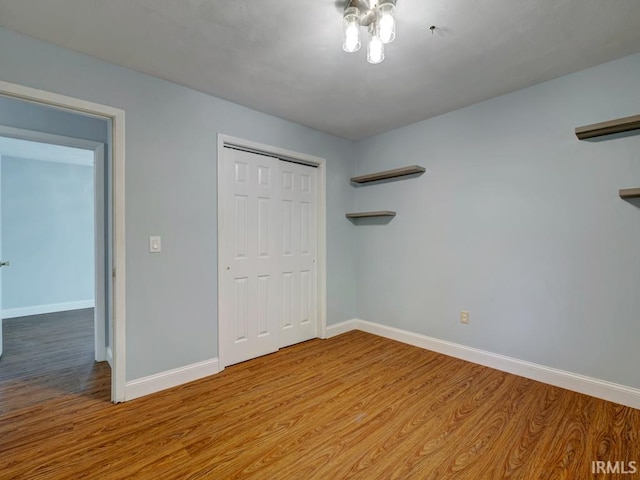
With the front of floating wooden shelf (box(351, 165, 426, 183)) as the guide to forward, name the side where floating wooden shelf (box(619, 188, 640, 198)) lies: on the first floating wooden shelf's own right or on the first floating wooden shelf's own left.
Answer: on the first floating wooden shelf's own left

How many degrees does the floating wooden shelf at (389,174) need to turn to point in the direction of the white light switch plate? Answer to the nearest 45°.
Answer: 0° — it already faces it

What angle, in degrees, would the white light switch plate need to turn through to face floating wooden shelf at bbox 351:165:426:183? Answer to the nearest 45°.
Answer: approximately 90° to its left

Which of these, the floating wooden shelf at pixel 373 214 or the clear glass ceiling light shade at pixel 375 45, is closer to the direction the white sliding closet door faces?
the clear glass ceiling light shade

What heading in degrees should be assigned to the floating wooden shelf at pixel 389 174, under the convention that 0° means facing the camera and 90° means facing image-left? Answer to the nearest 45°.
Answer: approximately 45°

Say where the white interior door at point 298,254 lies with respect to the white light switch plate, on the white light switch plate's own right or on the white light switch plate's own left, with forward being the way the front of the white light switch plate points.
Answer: on the white light switch plate's own left

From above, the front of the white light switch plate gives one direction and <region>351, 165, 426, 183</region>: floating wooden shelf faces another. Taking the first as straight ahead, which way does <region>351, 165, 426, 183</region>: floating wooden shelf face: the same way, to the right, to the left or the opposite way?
to the right

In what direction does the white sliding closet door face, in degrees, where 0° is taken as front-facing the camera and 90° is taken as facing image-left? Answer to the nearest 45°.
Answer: approximately 315°

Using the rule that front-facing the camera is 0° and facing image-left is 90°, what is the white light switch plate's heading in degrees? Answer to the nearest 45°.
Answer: approximately 0°

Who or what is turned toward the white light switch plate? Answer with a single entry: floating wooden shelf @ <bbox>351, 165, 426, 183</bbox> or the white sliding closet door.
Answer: the floating wooden shelf

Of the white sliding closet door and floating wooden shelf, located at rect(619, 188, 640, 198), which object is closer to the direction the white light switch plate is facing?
the floating wooden shelf

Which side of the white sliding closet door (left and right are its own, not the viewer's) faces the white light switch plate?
right

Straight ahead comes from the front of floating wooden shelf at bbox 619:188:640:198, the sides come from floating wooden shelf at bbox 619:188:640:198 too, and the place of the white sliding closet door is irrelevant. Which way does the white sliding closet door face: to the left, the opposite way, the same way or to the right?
to the left
